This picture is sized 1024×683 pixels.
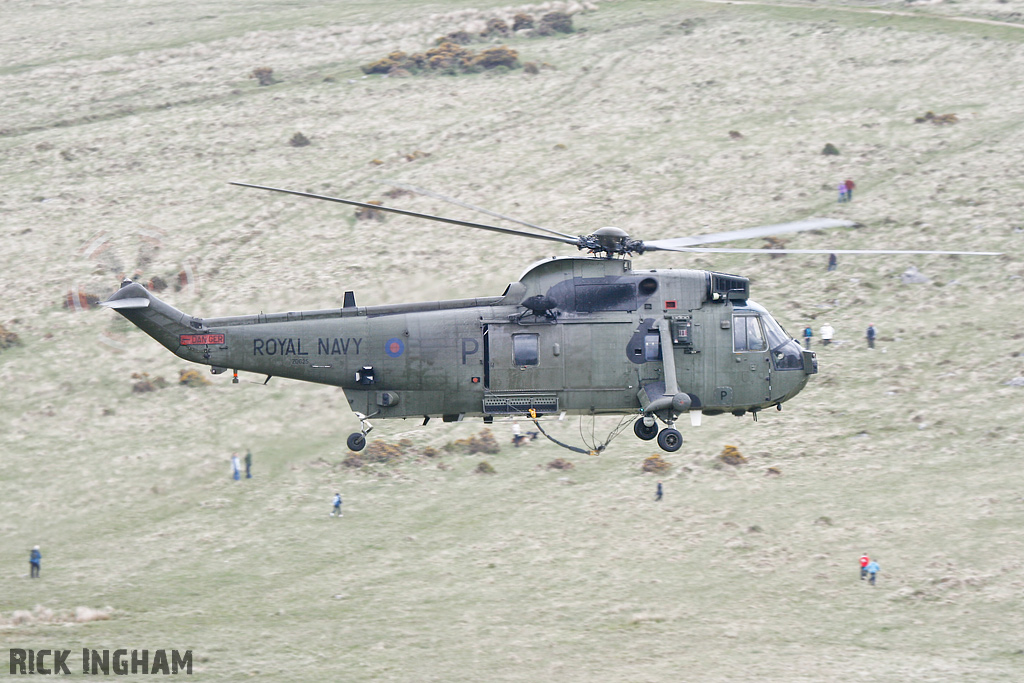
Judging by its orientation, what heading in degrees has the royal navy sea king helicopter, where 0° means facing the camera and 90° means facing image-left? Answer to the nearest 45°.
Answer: approximately 270°

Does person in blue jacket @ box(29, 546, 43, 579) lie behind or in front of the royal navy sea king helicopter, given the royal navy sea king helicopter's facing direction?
behind
